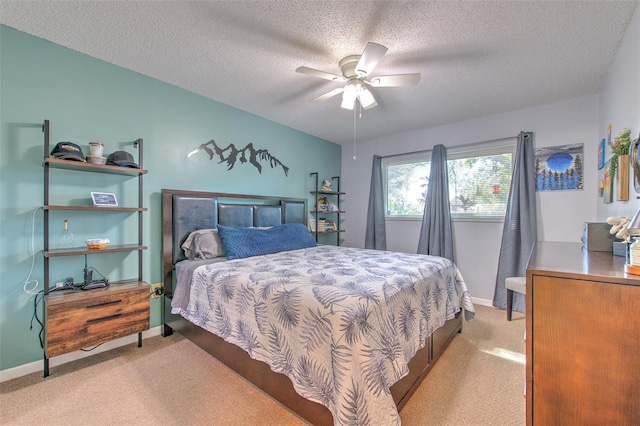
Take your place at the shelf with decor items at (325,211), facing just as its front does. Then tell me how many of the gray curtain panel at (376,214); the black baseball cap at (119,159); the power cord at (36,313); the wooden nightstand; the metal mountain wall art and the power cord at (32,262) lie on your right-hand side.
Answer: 5

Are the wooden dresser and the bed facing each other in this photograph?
yes

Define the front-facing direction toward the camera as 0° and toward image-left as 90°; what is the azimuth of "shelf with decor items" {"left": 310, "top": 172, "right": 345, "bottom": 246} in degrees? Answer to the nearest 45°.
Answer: approximately 315°

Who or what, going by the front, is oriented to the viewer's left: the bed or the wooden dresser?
the wooden dresser

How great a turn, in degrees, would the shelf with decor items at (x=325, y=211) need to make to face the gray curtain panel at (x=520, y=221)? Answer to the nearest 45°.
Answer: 0° — it already faces it

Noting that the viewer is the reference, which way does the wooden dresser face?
facing to the left of the viewer

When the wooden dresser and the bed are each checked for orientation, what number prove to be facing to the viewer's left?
1

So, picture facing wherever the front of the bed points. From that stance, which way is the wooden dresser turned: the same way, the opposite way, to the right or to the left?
the opposite way

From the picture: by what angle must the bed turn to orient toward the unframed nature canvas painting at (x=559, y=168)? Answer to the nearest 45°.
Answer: approximately 90° to its left
